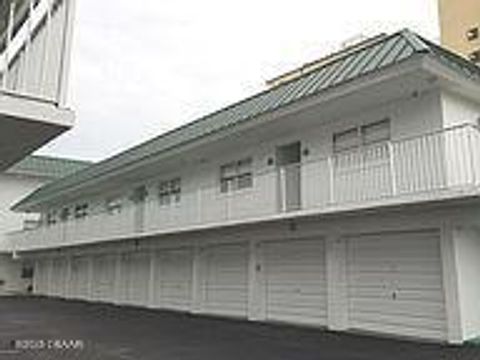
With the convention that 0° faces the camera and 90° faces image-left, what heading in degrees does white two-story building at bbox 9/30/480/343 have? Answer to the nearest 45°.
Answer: approximately 45°

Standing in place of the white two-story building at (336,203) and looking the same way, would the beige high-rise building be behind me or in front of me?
behind
